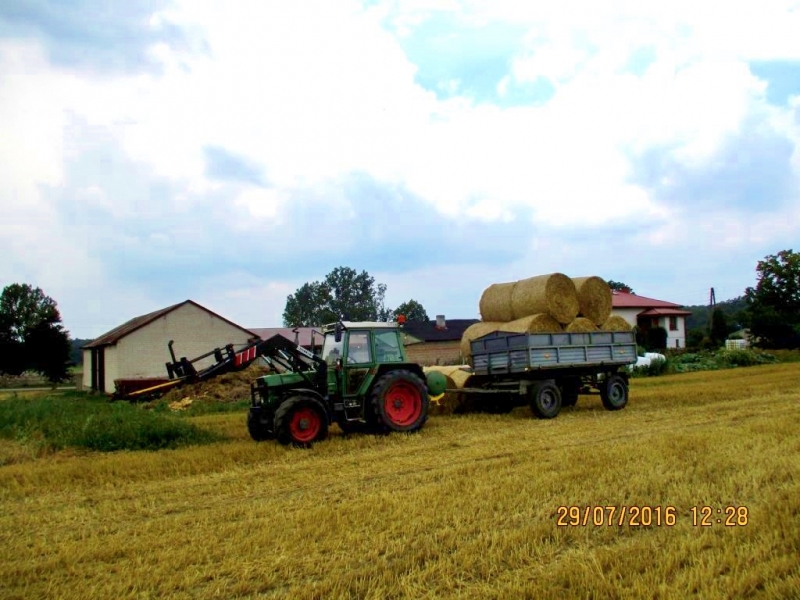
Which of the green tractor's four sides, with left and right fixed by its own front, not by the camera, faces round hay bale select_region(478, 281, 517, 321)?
back

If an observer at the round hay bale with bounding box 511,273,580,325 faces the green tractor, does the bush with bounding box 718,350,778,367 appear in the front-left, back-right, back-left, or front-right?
back-right

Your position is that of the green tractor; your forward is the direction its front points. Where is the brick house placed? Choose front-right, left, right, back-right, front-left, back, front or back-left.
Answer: back-right

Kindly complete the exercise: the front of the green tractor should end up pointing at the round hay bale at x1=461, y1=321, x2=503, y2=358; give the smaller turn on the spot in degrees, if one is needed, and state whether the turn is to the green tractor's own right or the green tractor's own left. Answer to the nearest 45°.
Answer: approximately 180°

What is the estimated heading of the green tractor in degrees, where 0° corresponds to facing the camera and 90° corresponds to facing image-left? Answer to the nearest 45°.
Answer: approximately 45°

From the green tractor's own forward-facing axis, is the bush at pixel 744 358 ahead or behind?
behind

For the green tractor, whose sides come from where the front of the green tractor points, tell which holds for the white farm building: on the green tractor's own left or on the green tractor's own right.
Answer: on the green tractor's own right

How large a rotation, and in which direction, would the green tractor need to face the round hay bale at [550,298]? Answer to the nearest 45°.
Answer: approximately 180°

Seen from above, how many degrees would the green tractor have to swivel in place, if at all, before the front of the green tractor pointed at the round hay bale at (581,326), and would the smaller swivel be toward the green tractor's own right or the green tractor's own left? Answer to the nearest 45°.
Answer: approximately 180°

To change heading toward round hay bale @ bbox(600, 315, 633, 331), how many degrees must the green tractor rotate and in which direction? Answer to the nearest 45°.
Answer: approximately 180°

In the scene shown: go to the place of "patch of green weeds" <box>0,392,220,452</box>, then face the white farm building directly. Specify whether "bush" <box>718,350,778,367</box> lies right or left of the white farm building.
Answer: right

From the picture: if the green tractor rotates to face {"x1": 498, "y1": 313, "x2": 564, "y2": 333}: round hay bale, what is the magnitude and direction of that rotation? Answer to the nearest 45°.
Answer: approximately 180°
